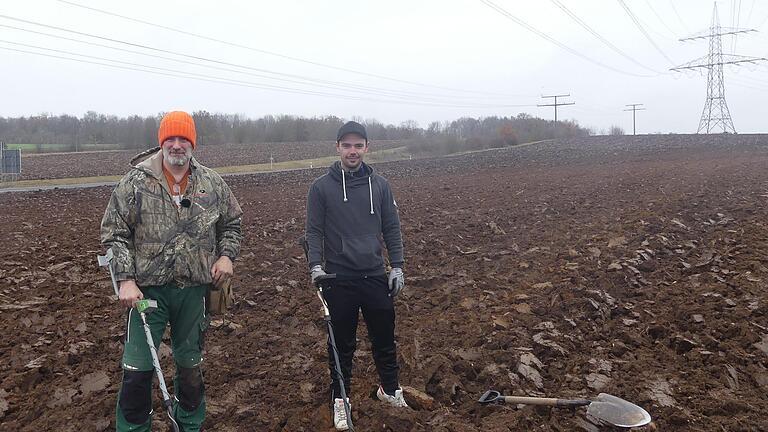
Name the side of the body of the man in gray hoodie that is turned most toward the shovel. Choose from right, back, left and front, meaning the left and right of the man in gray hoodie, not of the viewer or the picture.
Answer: left

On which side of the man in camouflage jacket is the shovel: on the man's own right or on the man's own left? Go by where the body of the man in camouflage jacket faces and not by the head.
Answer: on the man's own left

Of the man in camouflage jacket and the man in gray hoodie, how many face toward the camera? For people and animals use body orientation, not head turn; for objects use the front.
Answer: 2

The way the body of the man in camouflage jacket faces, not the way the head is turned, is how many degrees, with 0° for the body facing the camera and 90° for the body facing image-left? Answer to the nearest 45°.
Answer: approximately 0°

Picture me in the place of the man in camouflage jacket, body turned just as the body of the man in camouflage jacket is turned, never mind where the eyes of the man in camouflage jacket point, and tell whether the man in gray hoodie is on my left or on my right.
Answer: on my left

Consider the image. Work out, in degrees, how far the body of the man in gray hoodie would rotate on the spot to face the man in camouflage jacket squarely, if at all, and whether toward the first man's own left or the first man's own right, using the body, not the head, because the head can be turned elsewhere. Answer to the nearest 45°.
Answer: approximately 45° to the first man's own right
